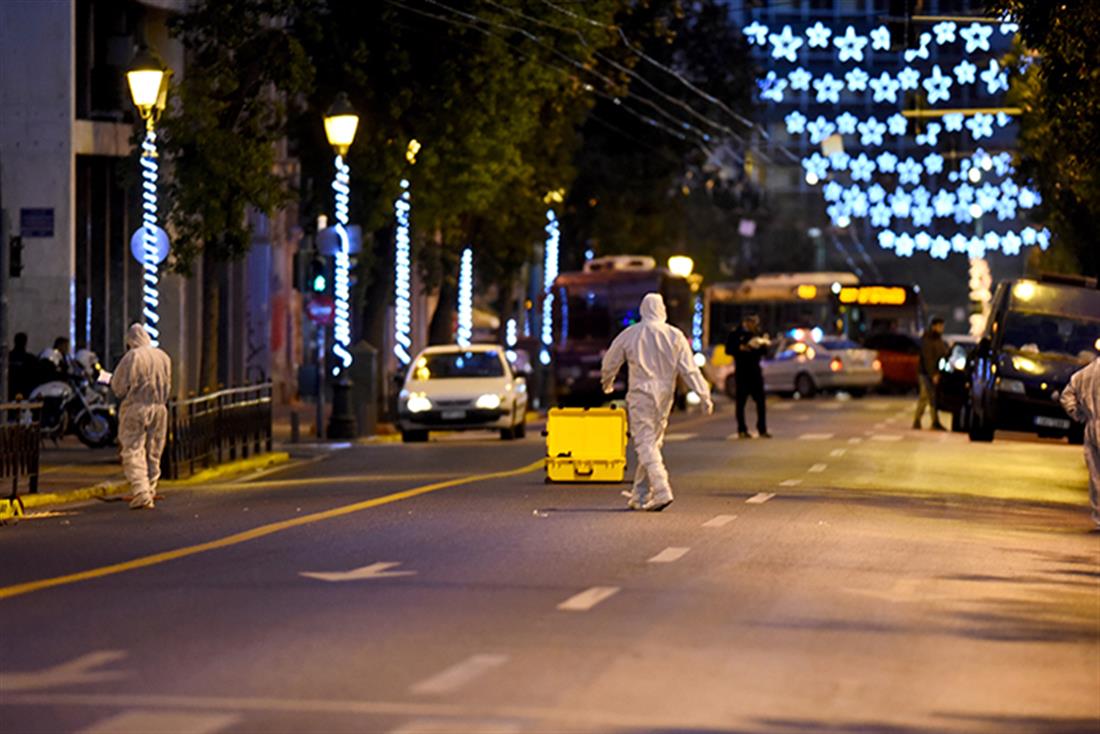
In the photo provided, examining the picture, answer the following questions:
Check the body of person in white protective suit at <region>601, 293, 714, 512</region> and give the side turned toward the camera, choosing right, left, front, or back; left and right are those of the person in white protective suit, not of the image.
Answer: back

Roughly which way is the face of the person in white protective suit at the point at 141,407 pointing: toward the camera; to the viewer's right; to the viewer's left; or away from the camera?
away from the camera

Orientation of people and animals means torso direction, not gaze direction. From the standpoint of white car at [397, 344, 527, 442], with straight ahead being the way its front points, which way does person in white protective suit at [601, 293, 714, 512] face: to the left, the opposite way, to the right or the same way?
the opposite way

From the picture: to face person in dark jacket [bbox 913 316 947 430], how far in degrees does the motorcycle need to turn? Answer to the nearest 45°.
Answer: approximately 45° to its left
